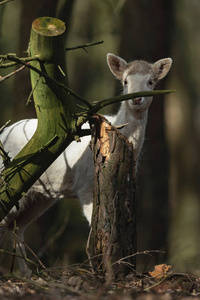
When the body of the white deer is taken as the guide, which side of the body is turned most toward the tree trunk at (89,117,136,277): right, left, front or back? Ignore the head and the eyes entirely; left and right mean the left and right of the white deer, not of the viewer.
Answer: right

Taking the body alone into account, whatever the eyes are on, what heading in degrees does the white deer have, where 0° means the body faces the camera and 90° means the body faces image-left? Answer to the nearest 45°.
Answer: approximately 270°

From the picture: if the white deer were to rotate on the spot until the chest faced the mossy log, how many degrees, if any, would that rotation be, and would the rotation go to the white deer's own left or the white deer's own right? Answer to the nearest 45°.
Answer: approximately 90° to the white deer's own right
